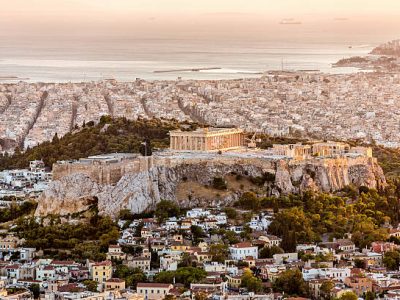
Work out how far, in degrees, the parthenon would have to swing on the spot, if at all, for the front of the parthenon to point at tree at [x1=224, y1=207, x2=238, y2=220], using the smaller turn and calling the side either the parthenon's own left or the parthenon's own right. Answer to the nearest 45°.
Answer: approximately 45° to the parthenon's own left

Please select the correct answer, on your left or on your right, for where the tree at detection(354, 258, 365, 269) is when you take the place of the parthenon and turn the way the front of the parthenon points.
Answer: on your left

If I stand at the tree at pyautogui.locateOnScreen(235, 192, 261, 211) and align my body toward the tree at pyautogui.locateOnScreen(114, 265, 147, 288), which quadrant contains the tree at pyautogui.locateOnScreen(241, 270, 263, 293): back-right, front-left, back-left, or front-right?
front-left

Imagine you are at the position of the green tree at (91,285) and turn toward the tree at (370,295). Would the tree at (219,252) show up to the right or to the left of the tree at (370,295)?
left

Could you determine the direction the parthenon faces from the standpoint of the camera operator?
facing the viewer and to the left of the viewer

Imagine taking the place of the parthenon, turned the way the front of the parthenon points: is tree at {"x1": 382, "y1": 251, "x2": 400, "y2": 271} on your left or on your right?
on your left

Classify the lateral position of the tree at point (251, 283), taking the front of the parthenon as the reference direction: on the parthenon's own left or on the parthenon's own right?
on the parthenon's own left

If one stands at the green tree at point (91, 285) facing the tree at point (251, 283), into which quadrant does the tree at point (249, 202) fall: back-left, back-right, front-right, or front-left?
front-left
